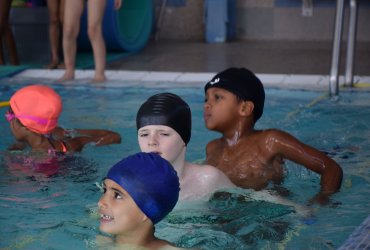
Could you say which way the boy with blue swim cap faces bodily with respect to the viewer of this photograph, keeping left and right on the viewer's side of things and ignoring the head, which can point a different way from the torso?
facing the viewer and to the left of the viewer

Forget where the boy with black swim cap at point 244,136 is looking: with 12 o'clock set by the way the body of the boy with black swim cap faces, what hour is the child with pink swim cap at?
The child with pink swim cap is roughly at 2 o'clock from the boy with black swim cap.

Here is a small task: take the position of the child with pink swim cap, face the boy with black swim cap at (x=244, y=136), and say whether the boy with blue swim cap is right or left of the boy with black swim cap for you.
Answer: right

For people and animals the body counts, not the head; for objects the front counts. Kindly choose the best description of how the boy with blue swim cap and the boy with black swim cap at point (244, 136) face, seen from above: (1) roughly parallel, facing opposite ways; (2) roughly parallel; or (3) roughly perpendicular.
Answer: roughly parallel

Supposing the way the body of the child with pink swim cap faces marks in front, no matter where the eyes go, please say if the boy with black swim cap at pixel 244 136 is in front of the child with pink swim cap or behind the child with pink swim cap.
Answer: behind

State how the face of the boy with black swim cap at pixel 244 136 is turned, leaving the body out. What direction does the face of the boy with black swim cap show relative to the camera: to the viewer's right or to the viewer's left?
to the viewer's left

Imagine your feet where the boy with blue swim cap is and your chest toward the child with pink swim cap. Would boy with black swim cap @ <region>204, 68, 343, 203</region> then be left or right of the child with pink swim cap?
right

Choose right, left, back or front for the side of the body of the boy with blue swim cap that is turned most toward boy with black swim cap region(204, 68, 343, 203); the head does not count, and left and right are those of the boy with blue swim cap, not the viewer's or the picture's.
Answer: back

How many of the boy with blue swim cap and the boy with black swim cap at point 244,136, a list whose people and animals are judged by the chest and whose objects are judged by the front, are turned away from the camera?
0

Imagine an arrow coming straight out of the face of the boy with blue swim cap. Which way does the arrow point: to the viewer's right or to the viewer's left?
to the viewer's left

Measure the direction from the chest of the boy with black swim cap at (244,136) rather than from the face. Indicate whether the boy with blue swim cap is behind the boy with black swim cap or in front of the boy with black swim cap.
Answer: in front

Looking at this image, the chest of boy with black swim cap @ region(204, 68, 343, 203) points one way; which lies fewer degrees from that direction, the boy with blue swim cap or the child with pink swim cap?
the boy with blue swim cap

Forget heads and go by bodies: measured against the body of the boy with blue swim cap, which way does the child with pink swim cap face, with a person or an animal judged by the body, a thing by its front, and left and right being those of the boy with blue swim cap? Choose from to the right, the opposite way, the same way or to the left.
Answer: to the right
